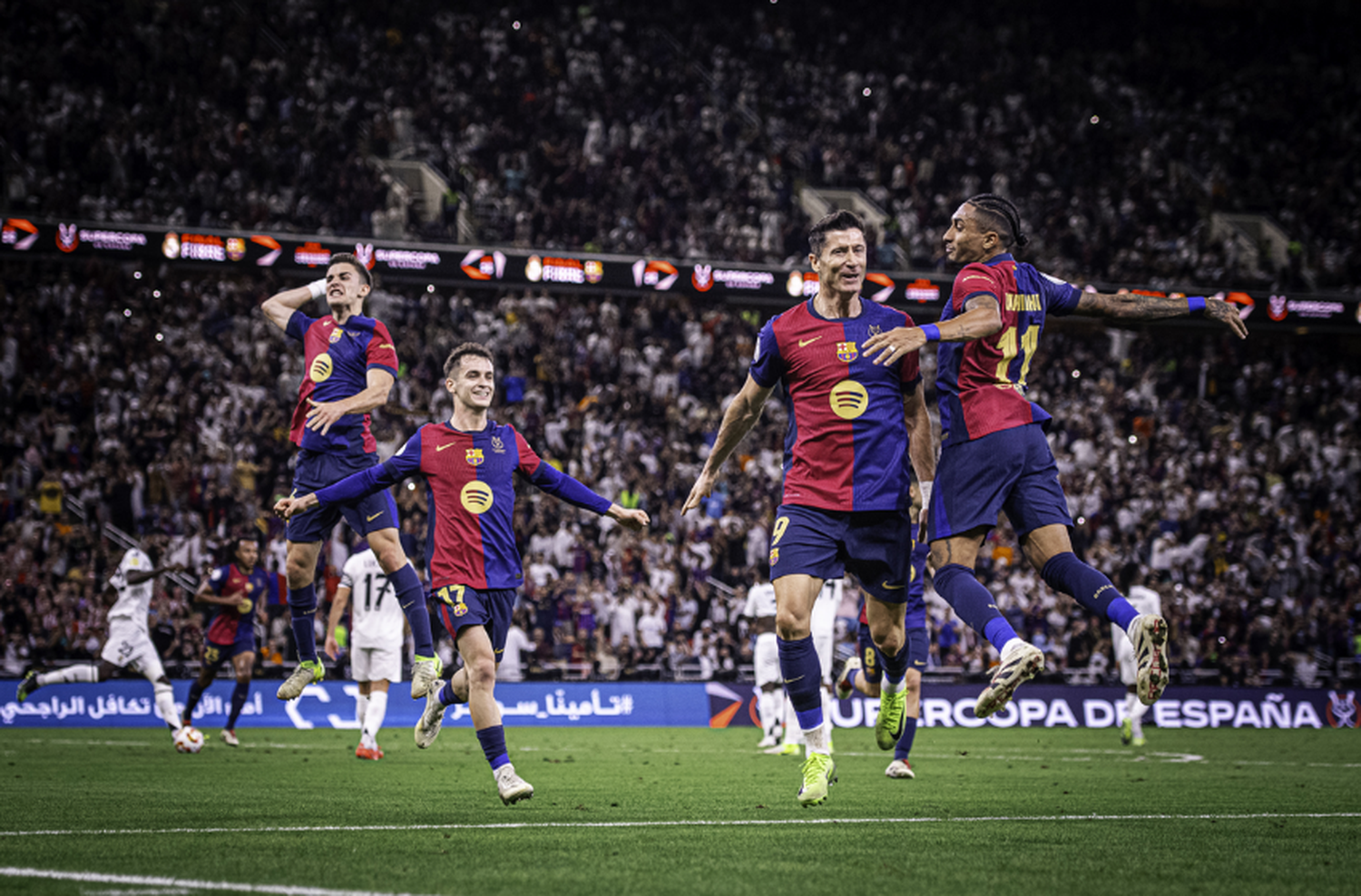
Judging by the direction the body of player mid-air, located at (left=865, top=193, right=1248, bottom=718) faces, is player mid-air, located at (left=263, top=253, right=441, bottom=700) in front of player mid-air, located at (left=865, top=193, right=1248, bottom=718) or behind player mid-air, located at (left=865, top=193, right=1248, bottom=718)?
in front

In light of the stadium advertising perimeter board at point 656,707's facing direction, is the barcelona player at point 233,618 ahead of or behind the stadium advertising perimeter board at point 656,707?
ahead

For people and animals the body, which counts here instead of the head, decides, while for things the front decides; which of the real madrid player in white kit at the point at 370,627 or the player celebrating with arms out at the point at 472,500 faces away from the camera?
the real madrid player in white kit

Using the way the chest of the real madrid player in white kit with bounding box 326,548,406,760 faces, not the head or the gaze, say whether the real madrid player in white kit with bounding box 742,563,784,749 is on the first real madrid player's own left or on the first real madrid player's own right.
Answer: on the first real madrid player's own right

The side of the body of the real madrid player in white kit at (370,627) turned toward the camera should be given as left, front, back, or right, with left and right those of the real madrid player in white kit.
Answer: back

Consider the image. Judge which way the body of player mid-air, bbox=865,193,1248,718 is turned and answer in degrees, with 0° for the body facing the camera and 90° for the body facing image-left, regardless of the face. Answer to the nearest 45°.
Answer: approximately 135°

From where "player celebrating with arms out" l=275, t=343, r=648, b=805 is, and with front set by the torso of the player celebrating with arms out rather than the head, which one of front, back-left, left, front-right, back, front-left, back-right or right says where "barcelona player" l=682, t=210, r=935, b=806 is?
front-left

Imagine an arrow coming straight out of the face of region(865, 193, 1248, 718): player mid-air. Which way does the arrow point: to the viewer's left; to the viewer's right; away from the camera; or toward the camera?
to the viewer's left
